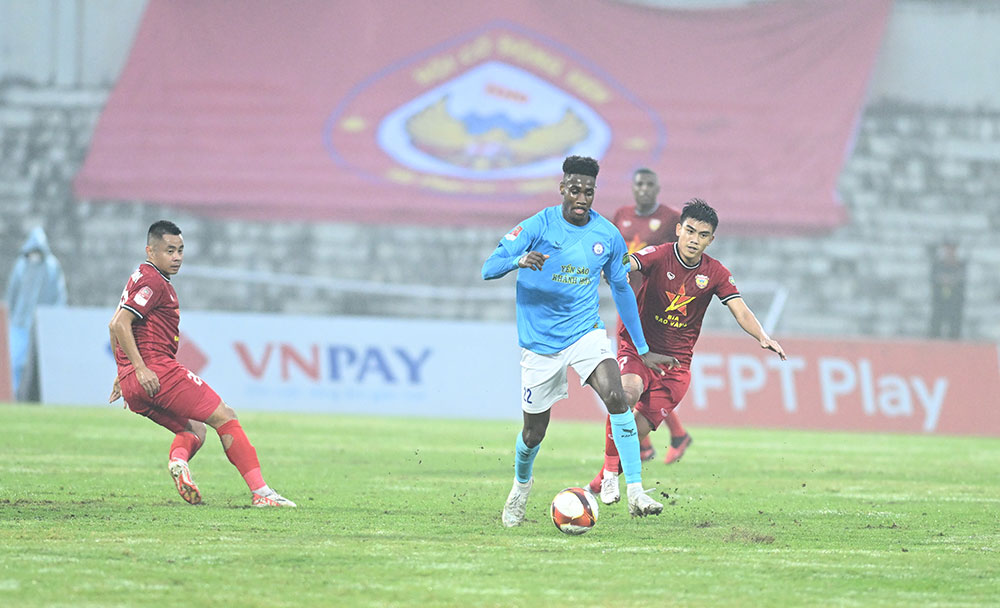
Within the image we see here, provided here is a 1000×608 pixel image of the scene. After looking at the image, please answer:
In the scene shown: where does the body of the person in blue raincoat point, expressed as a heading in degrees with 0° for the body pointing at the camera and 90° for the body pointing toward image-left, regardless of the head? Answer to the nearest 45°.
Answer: approximately 0°

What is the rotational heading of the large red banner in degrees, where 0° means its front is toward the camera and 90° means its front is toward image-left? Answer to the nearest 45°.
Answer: approximately 0°

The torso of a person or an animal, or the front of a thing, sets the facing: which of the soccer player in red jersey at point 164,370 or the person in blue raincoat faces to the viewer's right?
the soccer player in red jersey

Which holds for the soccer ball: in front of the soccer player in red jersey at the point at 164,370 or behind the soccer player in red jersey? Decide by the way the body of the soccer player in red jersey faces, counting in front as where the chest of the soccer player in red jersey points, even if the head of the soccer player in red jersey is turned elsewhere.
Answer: in front

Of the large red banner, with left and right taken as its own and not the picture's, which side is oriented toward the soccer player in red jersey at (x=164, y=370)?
front

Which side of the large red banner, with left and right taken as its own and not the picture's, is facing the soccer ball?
front

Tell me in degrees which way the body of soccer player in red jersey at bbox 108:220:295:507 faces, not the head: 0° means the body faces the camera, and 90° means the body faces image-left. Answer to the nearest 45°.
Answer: approximately 270°

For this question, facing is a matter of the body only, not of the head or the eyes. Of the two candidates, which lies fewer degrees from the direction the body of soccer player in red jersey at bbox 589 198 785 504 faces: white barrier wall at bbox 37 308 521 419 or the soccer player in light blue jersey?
the soccer player in light blue jersey

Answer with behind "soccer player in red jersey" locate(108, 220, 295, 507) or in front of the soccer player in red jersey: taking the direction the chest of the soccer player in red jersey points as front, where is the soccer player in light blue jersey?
in front

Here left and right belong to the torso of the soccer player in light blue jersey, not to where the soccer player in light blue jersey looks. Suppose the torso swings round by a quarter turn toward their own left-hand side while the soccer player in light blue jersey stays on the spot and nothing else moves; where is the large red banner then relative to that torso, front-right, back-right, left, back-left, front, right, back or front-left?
left
